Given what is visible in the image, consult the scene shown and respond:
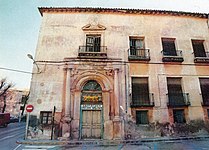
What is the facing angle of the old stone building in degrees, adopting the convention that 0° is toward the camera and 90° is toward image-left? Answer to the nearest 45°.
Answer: approximately 0°
